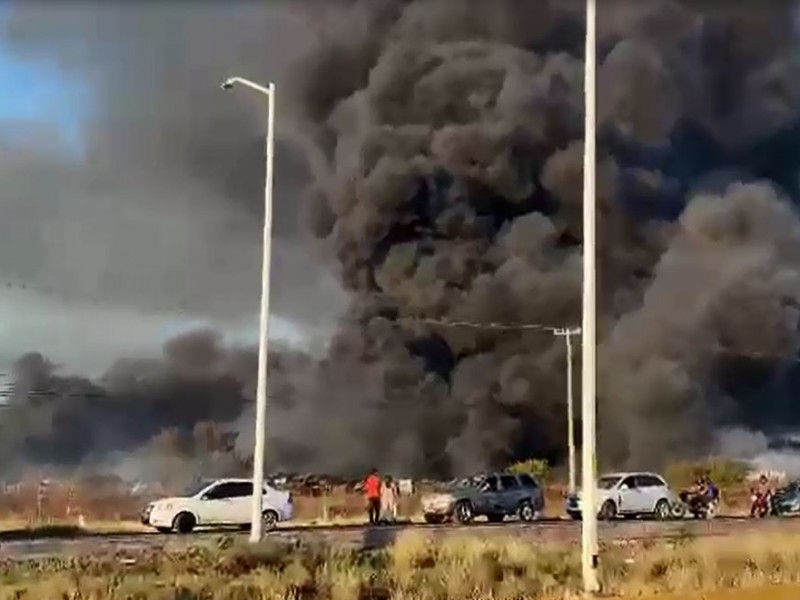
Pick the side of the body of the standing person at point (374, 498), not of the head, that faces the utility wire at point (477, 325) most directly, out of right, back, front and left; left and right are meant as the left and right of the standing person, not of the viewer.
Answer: front

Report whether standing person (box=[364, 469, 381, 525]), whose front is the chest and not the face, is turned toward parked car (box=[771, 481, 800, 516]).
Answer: no

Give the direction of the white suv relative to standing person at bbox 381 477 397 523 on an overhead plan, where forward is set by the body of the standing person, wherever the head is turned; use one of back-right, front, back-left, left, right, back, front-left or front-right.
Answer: right

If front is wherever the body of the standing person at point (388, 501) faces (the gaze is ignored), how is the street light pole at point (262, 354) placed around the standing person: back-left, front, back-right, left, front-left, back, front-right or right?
back

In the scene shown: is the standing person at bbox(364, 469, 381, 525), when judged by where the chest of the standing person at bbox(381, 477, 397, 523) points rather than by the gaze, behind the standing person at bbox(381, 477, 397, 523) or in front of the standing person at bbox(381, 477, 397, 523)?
behind

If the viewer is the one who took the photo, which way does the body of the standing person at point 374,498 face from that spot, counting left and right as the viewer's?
facing away from the viewer

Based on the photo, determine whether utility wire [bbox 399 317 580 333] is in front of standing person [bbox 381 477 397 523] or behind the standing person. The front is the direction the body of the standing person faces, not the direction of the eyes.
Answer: in front

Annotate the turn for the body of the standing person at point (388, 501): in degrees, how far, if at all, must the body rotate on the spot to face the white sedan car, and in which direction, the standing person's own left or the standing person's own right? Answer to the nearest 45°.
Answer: approximately 135° to the standing person's own left

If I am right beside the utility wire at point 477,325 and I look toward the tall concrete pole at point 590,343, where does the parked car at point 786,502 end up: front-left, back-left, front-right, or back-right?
front-left

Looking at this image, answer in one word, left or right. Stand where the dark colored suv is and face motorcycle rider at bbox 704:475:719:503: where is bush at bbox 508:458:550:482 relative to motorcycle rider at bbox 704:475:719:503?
left

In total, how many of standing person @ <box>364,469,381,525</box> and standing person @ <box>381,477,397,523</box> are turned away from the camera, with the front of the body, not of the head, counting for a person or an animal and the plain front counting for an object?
2

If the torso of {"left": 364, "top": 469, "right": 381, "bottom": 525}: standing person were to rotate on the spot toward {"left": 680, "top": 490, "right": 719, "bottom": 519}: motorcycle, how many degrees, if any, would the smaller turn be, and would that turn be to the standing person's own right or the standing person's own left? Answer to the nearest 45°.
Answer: approximately 45° to the standing person's own right

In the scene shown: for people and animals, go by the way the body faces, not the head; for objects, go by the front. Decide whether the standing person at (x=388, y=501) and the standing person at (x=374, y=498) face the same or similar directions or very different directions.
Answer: same or similar directions

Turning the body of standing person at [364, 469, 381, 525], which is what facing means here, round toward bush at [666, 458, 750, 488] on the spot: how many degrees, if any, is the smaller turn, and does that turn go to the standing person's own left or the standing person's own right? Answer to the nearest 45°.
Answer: approximately 45° to the standing person's own right

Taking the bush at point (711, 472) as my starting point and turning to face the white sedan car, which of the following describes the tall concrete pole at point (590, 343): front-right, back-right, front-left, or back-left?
front-left

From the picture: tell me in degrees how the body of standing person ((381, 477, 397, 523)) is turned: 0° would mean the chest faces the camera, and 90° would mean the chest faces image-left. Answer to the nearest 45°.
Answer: approximately 180°

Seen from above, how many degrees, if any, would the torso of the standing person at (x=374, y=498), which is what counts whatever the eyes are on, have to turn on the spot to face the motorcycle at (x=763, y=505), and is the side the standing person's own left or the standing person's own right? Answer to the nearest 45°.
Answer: approximately 45° to the standing person's own right

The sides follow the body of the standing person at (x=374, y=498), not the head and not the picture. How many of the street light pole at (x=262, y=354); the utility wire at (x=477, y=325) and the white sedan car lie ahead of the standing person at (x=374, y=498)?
1
